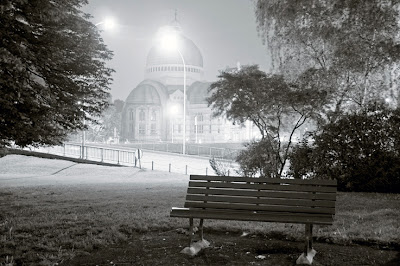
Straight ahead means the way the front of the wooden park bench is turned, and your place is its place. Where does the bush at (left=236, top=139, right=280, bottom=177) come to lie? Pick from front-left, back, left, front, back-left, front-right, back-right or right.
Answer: back-right

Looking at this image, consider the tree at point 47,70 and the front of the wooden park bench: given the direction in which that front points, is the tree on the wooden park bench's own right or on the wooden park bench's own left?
on the wooden park bench's own right

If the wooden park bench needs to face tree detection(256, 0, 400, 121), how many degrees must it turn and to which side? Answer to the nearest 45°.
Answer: approximately 135° to its right

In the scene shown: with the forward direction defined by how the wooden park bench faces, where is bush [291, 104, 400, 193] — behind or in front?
behind

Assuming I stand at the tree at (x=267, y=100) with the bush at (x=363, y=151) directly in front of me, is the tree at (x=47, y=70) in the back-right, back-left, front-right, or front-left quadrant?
back-right

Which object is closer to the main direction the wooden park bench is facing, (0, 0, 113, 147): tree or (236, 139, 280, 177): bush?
the tree

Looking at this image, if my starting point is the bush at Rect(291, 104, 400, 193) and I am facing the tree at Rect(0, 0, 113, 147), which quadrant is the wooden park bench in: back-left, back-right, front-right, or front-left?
front-left

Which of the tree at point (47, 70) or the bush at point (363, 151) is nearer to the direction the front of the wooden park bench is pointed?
the tree

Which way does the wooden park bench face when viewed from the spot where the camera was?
facing the viewer and to the left of the viewer

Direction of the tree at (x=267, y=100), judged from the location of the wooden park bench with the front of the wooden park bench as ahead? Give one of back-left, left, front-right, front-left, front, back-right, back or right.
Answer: back-right
